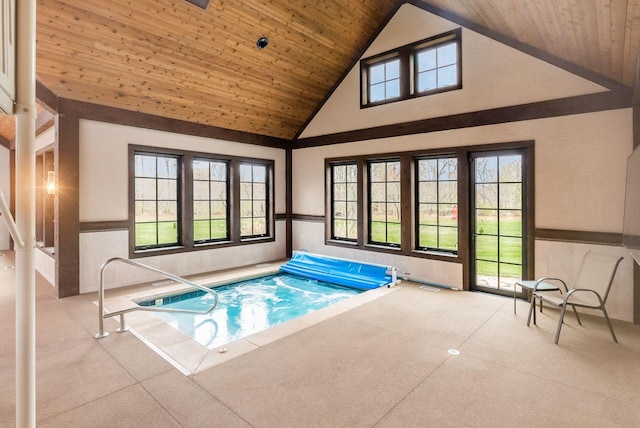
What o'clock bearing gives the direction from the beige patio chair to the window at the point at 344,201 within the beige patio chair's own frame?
The window is roughly at 2 o'clock from the beige patio chair.

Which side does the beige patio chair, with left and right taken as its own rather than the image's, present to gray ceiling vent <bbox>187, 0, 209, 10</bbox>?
front

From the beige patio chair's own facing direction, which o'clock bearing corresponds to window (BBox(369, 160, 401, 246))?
The window is roughly at 2 o'clock from the beige patio chair.

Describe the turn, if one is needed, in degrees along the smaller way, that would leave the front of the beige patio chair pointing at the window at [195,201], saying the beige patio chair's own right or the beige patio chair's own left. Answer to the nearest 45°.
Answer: approximately 45° to the beige patio chair's own right

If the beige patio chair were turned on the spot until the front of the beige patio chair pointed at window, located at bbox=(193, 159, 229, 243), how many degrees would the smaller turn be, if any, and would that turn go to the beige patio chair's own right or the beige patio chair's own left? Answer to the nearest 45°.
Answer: approximately 45° to the beige patio chair's own right

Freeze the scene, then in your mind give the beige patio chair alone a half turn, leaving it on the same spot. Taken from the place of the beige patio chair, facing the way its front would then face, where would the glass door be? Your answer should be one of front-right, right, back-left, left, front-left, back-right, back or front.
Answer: left

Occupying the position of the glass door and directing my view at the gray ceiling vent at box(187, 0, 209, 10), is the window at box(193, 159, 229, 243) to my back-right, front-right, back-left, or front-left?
front-right

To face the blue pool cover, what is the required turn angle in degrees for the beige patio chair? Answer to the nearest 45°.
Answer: approximately 45° to its right

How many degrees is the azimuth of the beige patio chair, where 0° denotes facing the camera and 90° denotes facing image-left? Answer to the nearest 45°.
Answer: approximately 45°
